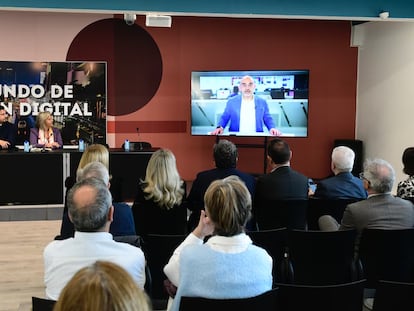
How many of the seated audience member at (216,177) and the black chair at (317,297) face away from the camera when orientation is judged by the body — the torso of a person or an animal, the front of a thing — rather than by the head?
2

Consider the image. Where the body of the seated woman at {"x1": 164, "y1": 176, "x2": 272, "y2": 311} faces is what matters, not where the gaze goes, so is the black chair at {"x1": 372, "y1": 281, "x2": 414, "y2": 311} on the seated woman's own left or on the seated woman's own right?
on the seated woman's own right

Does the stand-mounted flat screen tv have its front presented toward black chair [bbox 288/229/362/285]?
yes

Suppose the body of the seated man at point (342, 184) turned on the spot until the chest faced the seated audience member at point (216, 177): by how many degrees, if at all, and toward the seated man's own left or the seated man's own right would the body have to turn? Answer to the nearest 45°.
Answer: approximately 45° to the seated man's own left

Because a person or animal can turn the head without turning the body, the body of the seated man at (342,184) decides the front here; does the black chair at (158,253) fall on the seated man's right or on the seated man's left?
on the seated man's left

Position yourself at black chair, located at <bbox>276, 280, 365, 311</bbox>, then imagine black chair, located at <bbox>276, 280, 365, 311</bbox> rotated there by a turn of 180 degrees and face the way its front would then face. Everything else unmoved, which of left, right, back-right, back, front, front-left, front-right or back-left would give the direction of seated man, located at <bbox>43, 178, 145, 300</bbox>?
right

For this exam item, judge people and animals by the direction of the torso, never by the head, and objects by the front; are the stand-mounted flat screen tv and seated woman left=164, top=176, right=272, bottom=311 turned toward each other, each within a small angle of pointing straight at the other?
yes

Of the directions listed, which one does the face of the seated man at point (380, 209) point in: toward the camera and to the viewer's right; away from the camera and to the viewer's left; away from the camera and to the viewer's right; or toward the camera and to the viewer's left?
away from the camera and to the viewer's left

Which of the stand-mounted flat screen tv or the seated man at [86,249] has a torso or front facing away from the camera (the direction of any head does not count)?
the seated man

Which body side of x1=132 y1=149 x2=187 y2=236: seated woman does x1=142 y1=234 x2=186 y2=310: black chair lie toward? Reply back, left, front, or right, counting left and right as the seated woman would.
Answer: back

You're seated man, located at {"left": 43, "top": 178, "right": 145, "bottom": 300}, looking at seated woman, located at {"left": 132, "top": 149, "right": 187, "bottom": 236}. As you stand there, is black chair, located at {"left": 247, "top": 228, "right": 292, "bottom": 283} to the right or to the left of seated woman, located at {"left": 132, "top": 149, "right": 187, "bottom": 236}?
right

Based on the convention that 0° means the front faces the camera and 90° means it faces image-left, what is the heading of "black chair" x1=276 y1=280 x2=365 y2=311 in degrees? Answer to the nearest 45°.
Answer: approximately 180°

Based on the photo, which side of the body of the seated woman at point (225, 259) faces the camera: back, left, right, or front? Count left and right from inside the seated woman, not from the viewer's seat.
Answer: back

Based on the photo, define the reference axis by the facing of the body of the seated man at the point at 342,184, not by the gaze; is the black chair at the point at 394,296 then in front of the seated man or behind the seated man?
behind

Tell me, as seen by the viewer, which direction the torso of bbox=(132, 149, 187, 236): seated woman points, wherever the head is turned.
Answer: away from the camera
